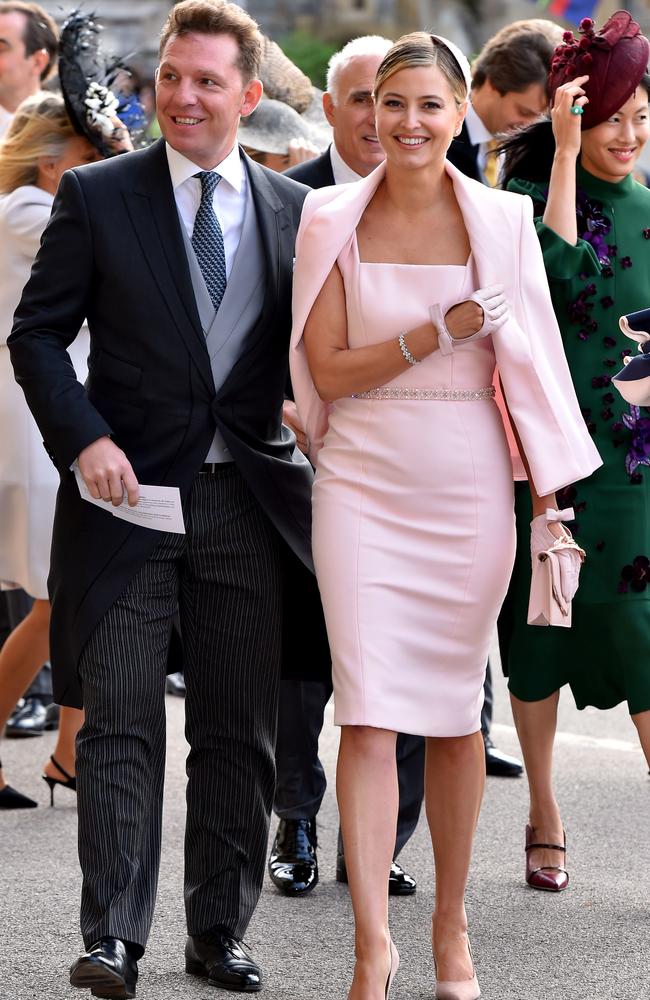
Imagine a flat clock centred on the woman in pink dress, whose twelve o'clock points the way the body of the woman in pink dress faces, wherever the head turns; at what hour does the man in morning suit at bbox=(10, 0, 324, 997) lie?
The man in morning suit is roughly at 3 o'clock from the woman in pink dress.

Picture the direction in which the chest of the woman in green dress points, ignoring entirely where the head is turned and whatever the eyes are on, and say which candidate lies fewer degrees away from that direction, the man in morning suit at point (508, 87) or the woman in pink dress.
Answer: the woman in pink dress

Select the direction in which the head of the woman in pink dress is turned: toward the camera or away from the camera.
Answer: toward the camera

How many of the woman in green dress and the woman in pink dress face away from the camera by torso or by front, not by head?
0

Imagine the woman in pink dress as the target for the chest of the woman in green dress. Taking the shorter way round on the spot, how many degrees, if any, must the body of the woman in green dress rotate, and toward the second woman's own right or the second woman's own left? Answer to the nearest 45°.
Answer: approximately 90° to the second woman's own right

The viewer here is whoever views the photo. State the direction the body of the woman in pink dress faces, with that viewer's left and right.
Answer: facing the viewer

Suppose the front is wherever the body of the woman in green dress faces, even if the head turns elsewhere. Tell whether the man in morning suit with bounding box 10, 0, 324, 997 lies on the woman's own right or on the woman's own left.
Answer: on the woman's own right

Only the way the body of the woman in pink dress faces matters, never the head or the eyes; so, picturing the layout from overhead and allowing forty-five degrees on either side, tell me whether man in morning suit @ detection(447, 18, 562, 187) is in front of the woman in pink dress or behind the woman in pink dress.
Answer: behind

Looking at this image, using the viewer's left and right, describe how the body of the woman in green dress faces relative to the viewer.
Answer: facing the viewer and to the right of the viewer
